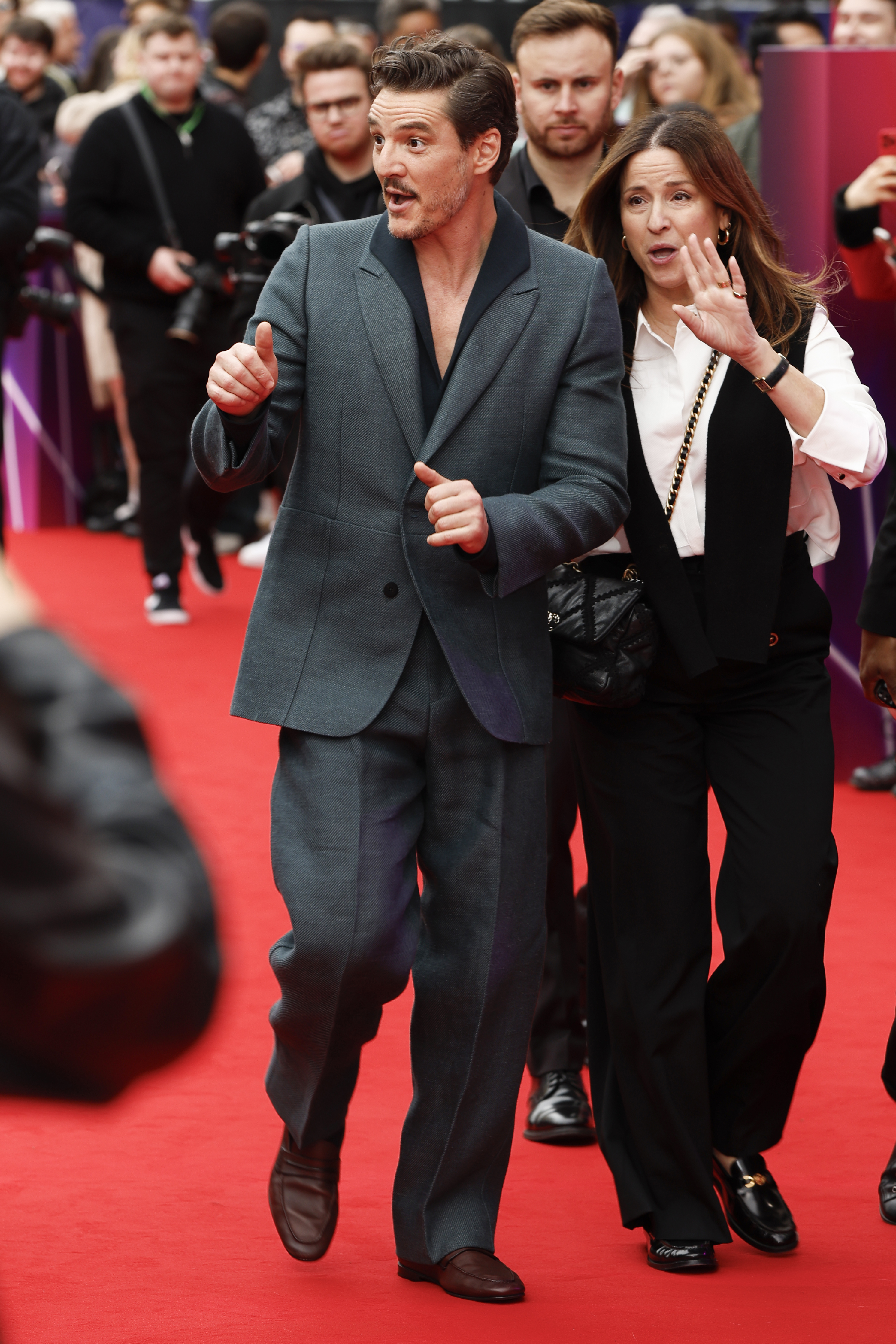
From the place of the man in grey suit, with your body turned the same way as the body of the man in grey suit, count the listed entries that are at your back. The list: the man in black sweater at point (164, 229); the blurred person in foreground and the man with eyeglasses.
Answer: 2

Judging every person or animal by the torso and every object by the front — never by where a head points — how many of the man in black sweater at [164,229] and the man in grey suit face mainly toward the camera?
2

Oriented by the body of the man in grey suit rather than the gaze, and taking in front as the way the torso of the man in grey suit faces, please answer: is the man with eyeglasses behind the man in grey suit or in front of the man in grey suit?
behind

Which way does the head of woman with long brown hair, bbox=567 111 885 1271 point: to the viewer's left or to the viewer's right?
to the viewer's left

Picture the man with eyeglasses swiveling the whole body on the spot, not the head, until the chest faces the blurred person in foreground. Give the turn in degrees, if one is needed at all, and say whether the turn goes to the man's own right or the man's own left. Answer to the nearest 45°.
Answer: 0° — they already face them

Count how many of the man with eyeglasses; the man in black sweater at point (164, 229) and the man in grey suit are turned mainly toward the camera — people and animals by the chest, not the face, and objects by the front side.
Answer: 3

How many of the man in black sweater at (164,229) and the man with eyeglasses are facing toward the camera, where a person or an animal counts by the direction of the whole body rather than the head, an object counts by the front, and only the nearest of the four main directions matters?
2

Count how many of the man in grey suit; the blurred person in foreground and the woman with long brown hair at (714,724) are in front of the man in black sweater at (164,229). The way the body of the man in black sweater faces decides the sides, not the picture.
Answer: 3

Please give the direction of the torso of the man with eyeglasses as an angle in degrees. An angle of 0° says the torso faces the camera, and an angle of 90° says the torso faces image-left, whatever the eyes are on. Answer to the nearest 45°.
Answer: approximately 0°

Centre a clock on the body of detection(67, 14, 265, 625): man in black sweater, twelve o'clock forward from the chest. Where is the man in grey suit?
The man in grey suit is roughly at 12 o'clock from the man in black sweater.

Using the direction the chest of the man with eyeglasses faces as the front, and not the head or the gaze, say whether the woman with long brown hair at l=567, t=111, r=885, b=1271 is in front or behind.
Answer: in front

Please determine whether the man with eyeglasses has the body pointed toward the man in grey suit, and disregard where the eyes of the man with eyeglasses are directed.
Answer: yes

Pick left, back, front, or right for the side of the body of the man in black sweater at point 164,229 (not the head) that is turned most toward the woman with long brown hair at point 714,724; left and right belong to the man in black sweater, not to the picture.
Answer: front
